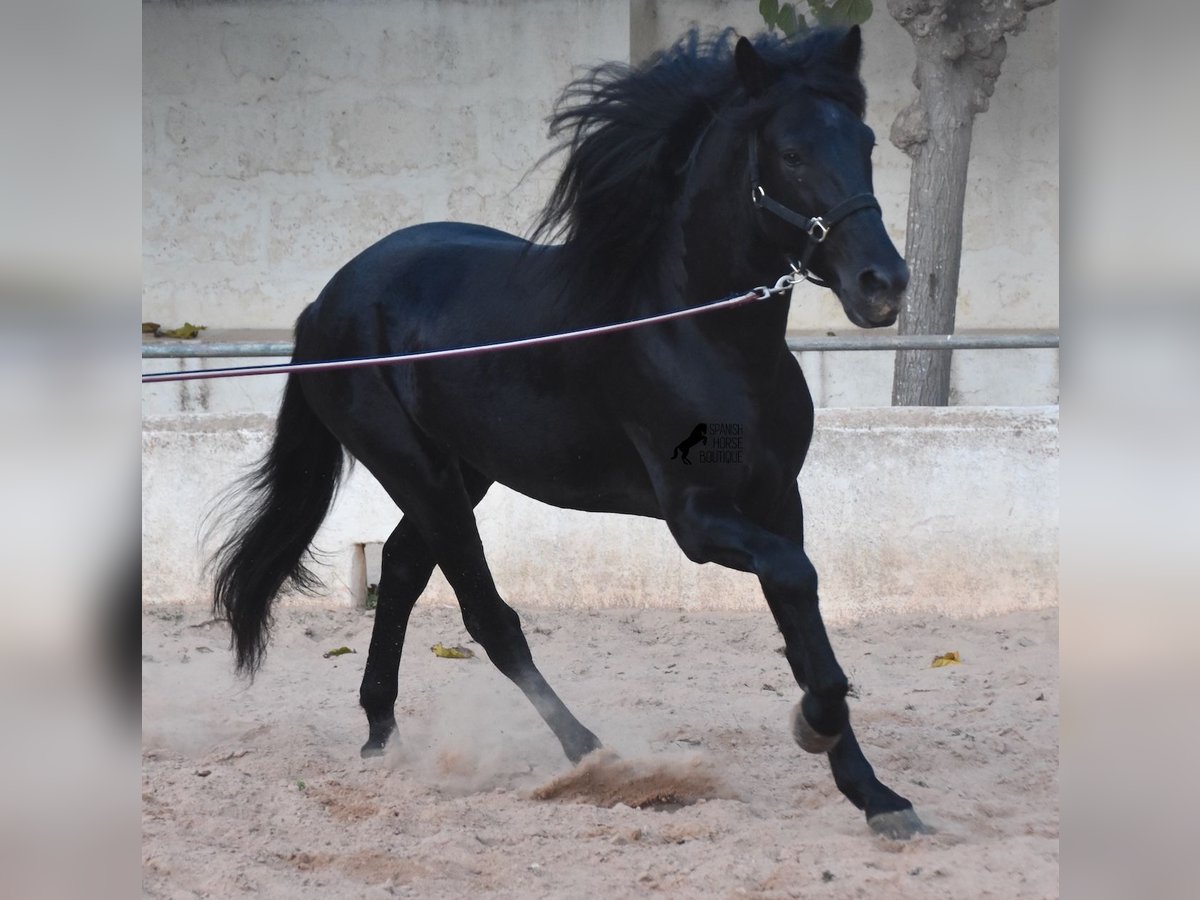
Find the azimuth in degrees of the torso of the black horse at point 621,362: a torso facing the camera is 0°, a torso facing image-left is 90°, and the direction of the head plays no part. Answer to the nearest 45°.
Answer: approximately 315°

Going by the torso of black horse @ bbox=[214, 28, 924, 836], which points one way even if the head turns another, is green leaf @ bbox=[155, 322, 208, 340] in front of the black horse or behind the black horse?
behind

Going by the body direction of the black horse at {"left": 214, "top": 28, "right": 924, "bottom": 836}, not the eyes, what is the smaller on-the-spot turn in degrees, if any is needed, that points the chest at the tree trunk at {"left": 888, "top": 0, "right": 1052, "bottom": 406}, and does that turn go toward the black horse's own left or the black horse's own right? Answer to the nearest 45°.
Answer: approximately 90° to the black horse's own left
